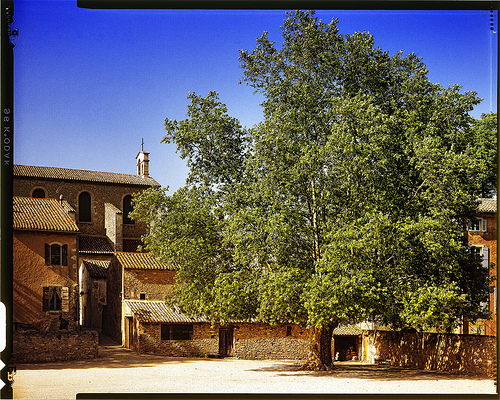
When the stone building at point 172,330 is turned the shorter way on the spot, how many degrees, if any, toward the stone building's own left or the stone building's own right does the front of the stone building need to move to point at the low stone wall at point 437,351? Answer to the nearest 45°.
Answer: approximately 45° to the stone building's own left

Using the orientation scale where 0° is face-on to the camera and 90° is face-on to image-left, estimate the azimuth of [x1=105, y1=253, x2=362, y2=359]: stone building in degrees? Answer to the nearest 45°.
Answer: approximately 0°

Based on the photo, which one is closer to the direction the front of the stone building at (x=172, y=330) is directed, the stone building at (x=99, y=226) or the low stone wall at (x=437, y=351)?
the low stone wall

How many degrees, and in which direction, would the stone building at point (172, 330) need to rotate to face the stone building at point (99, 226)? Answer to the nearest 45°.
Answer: approximately 135° to its right
